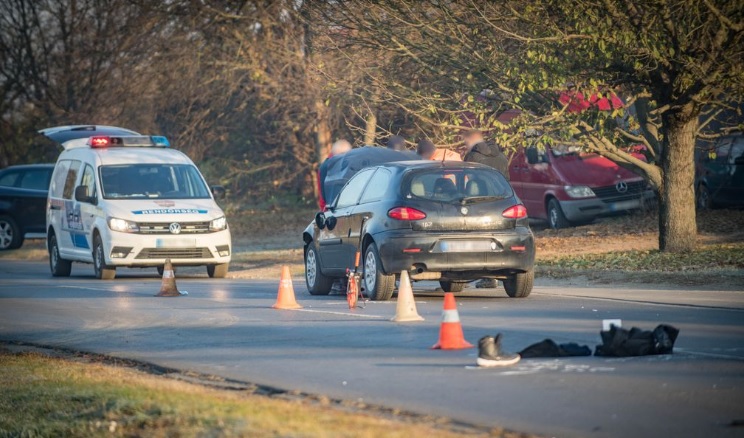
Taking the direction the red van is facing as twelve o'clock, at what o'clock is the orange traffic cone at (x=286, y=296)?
The orange traffic cone is roughly at 2 o'clock from the red van.

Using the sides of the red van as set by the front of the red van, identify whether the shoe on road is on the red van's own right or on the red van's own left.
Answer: on the red van's own right

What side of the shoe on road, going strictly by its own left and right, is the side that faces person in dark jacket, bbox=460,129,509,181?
left

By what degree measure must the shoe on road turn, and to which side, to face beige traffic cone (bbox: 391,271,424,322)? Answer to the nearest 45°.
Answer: approximately 90° to its left

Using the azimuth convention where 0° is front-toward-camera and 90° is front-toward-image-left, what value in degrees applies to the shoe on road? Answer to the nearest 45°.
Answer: approximately 270°

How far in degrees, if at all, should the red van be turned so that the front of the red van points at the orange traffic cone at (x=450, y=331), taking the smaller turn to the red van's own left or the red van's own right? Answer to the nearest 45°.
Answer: approximately 45° to the red van's own right

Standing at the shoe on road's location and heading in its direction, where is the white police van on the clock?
The white police van is roughly at 8 o'clock from the shoe on road.

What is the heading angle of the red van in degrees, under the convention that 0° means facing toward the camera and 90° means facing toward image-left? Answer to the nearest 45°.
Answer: approximately 315°
